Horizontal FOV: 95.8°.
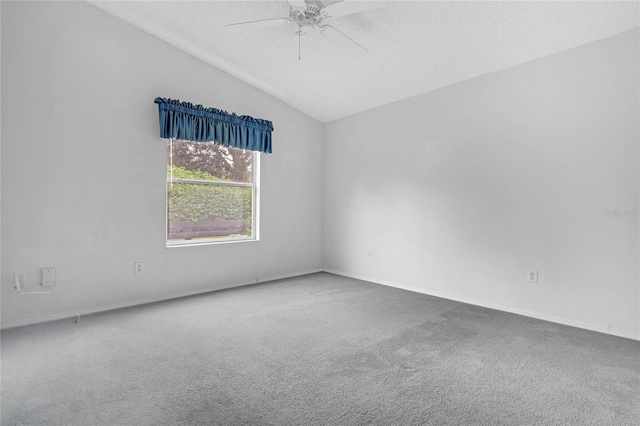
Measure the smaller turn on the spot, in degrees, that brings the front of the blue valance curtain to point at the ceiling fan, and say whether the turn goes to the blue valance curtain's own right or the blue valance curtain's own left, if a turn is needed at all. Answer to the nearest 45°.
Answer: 0° — it already faces it

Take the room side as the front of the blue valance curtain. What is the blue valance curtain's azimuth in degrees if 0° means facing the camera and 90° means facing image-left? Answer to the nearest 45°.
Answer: approximately 315°
